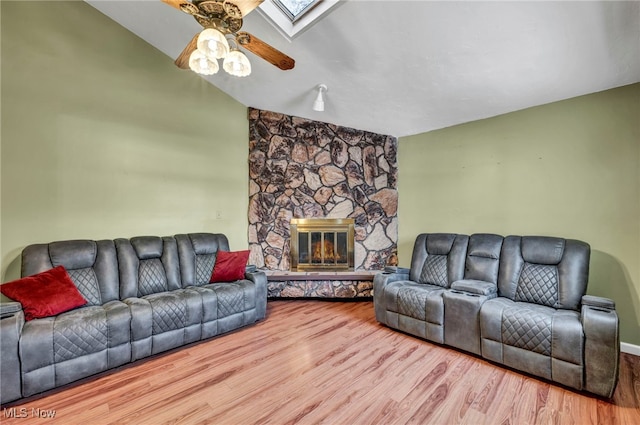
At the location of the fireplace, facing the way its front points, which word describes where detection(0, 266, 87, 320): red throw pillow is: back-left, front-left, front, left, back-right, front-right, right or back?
front-right

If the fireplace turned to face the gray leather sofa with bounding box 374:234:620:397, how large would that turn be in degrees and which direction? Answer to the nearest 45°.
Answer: approximately 45° to its left

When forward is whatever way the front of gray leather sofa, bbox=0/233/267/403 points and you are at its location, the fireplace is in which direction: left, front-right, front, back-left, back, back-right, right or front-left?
front-left

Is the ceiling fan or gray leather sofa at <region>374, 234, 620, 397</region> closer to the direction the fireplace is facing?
the ceiling fan

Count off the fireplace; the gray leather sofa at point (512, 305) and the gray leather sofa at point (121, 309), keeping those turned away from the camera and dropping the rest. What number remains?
0

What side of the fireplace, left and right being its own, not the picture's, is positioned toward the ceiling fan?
front

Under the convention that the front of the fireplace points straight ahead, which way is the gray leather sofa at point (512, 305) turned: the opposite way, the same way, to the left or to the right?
to the right

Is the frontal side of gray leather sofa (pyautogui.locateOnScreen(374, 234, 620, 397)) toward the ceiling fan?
yes

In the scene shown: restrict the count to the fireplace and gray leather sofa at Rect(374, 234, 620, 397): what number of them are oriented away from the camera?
0

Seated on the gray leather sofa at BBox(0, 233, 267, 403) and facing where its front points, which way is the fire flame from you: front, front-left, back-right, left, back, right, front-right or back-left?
front-left

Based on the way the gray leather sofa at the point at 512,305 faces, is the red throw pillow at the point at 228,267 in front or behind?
in front

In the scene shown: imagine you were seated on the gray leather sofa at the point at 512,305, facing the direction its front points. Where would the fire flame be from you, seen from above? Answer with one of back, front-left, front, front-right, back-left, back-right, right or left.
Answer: front-right

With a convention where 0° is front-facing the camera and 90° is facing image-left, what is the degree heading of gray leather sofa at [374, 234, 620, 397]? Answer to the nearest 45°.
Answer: approximately 45°

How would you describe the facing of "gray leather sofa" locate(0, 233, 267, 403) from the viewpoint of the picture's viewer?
facing the viewer and to the right of the viewer

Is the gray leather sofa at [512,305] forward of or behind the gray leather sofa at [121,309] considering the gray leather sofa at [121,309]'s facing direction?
forward

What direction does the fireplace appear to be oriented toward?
toward the camera
